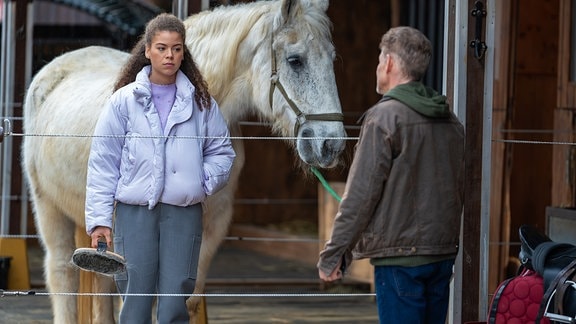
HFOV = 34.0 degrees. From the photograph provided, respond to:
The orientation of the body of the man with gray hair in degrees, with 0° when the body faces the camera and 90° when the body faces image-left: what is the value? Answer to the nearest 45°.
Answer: approximately 135°

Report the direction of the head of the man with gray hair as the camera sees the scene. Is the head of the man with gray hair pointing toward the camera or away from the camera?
away from the camera

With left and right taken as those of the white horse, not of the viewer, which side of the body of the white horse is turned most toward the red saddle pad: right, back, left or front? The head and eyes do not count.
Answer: front

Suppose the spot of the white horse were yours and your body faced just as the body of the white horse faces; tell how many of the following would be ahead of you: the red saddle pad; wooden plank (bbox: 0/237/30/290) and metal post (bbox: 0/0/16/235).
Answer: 1

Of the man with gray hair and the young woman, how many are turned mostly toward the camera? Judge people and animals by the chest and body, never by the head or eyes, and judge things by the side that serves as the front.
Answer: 1

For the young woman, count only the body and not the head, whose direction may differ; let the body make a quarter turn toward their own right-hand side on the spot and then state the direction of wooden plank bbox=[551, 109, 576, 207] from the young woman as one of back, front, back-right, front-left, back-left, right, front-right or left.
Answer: back-right

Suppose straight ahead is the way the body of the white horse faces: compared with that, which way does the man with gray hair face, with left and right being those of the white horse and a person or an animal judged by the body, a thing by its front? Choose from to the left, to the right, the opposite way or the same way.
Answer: the opposite way

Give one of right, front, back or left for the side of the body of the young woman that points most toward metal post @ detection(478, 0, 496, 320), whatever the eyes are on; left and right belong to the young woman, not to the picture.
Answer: left

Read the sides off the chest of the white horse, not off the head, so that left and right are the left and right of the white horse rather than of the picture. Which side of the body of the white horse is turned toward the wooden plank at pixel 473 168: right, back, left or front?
front

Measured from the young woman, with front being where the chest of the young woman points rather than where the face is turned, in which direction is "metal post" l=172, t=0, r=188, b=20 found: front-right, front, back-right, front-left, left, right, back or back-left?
back

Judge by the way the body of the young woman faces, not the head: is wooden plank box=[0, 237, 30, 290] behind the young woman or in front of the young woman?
behind

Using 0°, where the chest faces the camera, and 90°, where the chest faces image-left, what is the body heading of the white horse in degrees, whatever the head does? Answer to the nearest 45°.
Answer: approximately 315°

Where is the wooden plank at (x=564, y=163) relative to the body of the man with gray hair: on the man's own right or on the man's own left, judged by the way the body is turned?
on the man's own right

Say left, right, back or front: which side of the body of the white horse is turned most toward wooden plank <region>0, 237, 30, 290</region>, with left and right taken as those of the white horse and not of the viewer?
back
